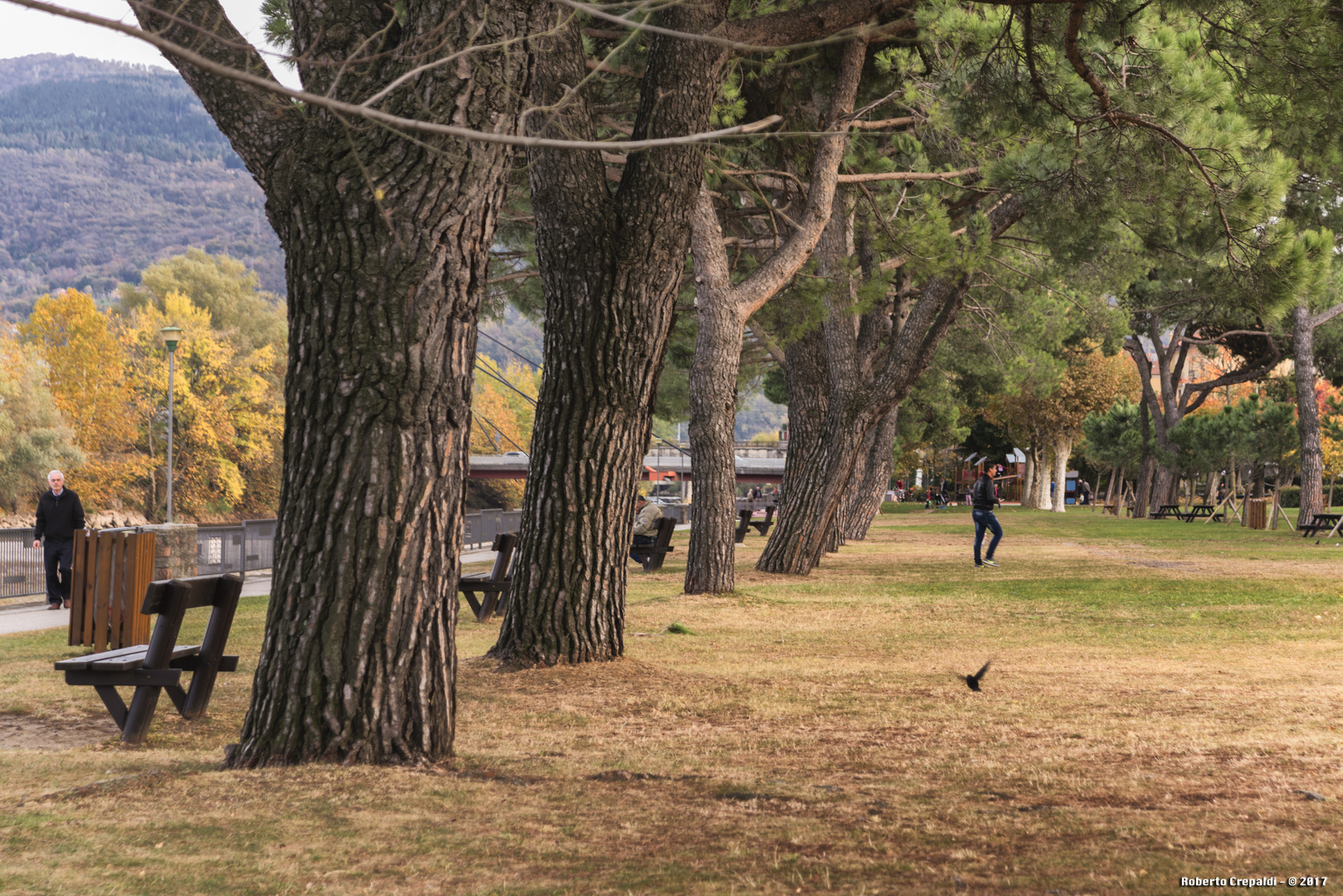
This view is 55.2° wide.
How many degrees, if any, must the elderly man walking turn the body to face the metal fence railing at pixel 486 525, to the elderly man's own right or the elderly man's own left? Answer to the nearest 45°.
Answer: approximately 135° to the elderly man's own left

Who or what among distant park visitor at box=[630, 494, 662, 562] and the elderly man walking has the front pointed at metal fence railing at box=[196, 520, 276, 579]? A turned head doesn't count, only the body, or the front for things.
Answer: the distant park visitor

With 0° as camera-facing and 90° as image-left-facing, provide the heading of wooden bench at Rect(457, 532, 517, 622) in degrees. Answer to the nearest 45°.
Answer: approximately 90°

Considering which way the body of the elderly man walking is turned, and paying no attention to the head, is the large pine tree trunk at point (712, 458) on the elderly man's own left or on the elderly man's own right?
on the elderly man's own left

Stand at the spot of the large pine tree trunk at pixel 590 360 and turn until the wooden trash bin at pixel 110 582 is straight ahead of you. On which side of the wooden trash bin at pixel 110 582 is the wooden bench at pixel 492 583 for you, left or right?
right

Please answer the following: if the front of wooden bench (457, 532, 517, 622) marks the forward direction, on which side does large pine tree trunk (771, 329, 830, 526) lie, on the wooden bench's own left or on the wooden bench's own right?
on the wooden bench's own right

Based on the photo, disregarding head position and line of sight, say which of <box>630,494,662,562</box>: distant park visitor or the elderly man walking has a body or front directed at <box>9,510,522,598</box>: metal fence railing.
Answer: the distant park visitor

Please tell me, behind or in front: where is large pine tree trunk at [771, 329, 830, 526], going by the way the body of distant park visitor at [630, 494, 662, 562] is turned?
behind

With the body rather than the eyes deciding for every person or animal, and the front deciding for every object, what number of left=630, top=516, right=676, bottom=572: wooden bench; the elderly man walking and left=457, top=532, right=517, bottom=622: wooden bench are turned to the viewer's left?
2

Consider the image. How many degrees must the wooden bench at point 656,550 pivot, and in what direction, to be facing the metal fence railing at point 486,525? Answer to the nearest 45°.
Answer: approximately 90° to its right

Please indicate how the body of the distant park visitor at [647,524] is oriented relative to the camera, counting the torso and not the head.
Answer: to the viewer's left

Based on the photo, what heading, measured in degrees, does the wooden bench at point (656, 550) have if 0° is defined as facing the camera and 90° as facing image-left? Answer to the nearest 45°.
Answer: approximately 90°
